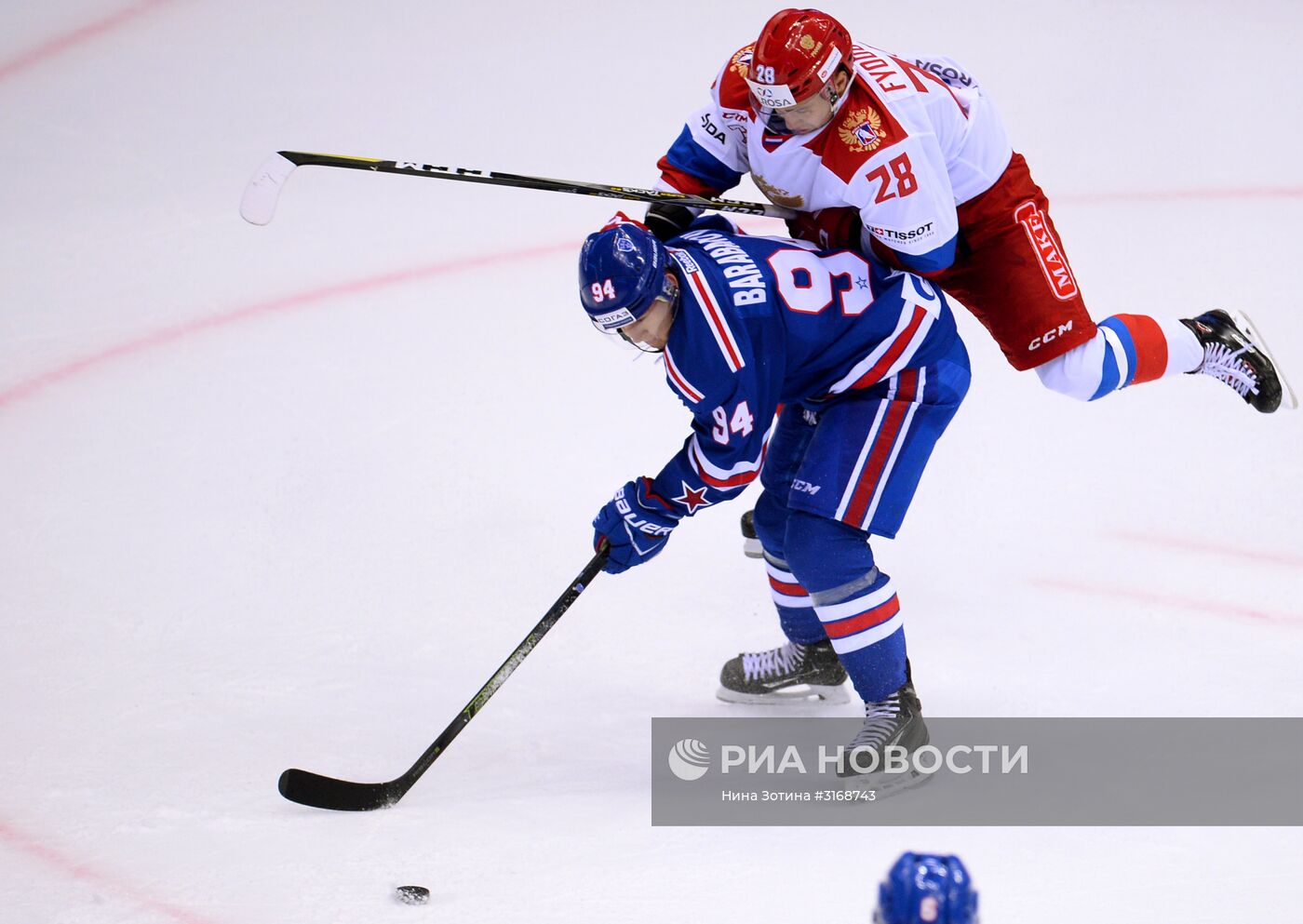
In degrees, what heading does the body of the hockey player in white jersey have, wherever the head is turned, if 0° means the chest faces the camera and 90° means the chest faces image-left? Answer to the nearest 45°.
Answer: approximately 45°

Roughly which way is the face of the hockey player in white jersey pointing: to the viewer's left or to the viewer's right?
to the viewer's left
